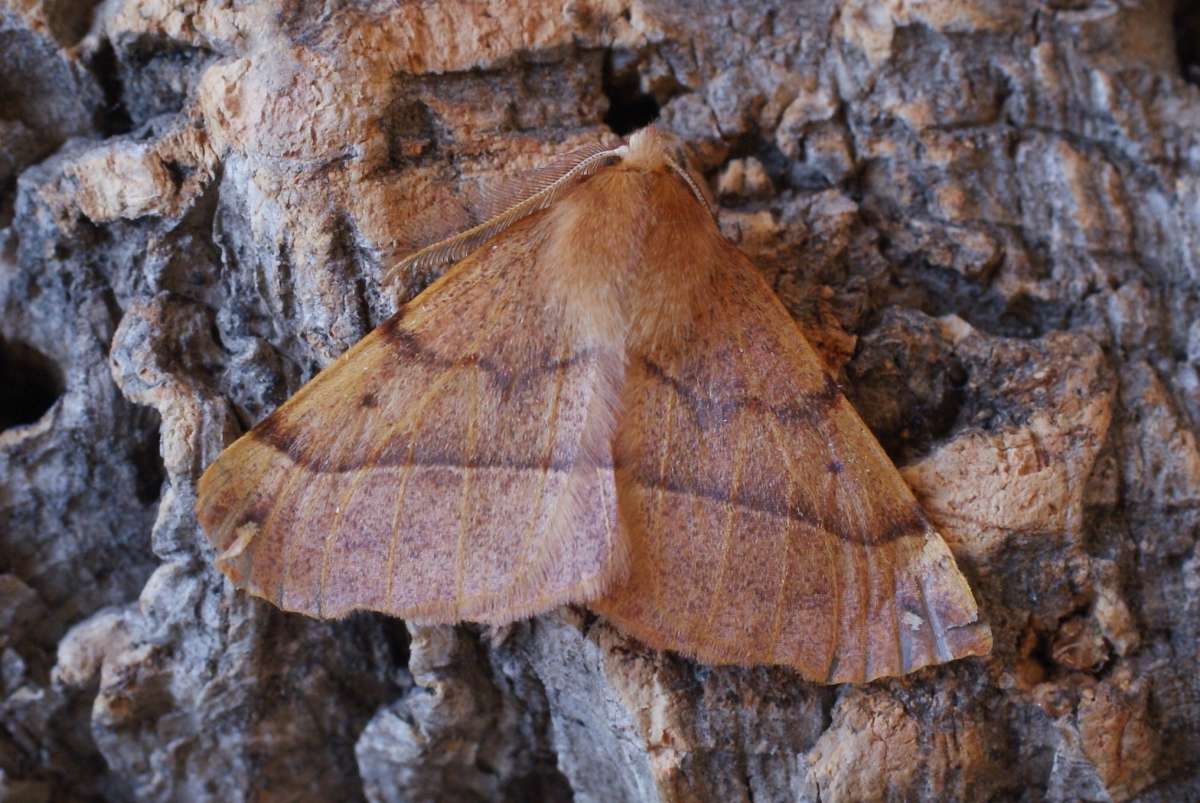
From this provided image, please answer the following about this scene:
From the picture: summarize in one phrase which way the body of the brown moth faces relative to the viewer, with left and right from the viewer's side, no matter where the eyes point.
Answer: facing away from the viewer
